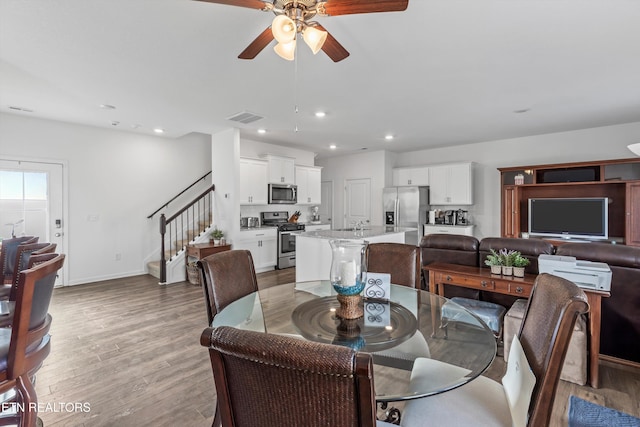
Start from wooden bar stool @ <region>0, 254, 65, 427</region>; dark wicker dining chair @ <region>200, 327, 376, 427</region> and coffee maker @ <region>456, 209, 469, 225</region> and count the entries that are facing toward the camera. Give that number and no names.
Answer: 1

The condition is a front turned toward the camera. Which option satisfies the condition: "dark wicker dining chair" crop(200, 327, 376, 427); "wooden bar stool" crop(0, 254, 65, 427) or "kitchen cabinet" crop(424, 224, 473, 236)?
the kitchen cabinet

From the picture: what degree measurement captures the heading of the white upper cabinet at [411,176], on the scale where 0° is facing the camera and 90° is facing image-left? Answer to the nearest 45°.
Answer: approximately 0°

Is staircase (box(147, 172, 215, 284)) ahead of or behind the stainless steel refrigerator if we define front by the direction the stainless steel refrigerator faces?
ahead

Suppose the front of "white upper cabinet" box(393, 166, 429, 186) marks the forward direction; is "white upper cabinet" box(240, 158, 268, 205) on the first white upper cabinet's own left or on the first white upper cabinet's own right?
on the first white upper cabinet's own right

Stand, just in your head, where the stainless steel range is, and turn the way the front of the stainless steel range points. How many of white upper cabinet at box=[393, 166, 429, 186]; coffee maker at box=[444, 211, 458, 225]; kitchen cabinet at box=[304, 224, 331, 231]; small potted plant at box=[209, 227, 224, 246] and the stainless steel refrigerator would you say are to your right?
1

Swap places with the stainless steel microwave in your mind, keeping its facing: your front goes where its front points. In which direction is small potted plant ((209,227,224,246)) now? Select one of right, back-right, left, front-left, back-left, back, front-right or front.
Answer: right

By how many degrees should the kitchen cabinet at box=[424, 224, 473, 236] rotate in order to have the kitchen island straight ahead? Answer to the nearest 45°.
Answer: approximately 45° to its right

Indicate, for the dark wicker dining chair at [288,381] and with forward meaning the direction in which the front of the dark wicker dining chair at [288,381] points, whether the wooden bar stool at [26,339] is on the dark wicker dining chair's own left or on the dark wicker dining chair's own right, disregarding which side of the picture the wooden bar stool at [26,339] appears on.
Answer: on the dark wicker dining chair's own left

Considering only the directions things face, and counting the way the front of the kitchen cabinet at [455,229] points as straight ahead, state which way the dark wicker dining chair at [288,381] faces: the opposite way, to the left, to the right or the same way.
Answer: the opposite way

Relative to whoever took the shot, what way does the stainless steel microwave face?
facing the viewer and to the right of the viewer

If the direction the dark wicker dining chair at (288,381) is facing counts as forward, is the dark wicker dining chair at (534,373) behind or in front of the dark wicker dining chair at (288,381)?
in front

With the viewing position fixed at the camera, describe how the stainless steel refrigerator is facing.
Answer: facing the viewer and to the left of the viewer

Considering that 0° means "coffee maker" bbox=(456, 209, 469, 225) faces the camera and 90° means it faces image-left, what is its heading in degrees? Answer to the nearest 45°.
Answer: approximately 0°

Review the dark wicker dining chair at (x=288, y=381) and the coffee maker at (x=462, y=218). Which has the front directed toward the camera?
the coffee maker

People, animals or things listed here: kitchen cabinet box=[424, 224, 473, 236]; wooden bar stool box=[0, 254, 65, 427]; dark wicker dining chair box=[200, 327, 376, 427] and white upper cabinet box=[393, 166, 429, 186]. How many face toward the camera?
2

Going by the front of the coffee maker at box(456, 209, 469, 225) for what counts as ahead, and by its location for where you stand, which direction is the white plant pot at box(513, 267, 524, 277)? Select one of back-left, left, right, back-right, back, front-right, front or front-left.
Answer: front

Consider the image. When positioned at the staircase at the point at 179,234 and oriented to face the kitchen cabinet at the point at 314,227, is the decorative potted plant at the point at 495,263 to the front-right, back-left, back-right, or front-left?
front-right

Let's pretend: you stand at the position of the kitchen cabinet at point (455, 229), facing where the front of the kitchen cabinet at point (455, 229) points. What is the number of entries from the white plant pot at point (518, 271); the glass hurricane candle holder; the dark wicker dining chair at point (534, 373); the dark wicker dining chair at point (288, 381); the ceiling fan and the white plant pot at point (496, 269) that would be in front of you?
6
